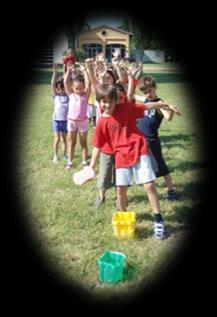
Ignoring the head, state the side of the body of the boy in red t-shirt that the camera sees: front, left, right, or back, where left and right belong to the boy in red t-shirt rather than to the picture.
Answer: front

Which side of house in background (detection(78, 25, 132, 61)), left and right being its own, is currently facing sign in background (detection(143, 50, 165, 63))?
left

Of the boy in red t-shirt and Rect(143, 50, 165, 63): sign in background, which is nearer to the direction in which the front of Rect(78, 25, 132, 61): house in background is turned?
the boy in red t-shirt

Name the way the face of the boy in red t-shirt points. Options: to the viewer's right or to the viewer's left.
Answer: to the viewer's left

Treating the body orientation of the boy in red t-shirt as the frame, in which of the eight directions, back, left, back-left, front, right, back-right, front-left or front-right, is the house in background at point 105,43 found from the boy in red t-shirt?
back

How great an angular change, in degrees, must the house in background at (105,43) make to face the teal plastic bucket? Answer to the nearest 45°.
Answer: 0° — it already faces it

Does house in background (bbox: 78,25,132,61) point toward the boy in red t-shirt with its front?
yes

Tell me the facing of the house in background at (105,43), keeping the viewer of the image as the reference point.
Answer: facing the viewer

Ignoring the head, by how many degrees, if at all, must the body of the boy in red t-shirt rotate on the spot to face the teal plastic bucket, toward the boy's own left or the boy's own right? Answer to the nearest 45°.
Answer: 0° — they already face it

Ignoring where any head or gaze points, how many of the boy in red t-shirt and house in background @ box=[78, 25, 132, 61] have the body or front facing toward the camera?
2

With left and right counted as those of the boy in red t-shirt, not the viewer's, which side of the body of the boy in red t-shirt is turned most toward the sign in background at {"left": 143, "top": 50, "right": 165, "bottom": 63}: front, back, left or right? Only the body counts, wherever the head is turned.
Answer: back
